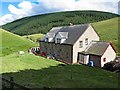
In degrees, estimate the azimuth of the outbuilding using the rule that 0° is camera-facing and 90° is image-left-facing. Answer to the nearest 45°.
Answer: approximately 45°
